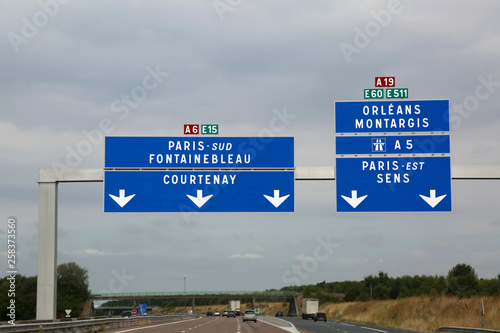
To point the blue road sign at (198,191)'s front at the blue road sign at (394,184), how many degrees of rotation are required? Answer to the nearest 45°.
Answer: approximately 90° to its left

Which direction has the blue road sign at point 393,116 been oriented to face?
toward the camera

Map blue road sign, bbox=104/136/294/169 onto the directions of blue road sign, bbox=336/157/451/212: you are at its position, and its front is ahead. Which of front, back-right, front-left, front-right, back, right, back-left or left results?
right

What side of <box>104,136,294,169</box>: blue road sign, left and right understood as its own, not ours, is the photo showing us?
front

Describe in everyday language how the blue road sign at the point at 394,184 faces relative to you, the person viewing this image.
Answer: facing the viewer

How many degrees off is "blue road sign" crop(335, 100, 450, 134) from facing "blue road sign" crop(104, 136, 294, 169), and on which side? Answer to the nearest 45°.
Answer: approximately 90° to its right
